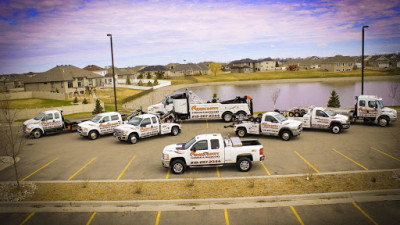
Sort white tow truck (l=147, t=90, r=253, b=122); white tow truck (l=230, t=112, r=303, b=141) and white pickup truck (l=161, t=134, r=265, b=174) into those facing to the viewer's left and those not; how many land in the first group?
2

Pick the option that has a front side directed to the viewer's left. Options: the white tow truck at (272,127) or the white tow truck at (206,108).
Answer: the white tow truck at (206,108)

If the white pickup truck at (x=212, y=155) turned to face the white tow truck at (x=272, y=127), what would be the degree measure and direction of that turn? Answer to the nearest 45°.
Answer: approximately 135° to its right

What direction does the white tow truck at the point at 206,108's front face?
to the viewer's left

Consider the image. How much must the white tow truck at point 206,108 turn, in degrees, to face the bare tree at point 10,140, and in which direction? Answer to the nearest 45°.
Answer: approximately 45° to its left

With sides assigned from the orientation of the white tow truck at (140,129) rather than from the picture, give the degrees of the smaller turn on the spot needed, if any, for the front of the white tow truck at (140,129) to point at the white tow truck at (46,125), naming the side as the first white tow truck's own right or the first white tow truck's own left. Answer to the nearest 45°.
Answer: approximately 90° to the first white tow truck's own right

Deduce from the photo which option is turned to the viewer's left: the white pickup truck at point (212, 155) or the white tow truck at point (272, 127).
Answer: the white pickup truck

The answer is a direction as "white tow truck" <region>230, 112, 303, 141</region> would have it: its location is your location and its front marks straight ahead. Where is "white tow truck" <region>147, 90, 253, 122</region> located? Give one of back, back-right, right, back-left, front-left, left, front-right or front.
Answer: back

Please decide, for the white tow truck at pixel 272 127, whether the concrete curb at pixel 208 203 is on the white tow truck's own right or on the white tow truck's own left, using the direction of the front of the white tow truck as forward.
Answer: on the white tow truck's own right

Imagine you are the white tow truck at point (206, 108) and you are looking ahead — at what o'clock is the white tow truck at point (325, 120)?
the white tow truck at point (325, 120) is roughly at 7 o'clock from the white tow truck at point (206, 108).

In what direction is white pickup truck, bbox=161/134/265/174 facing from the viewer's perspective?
to the viewer's left

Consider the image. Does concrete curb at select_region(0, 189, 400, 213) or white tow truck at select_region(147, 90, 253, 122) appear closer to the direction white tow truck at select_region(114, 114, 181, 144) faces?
the concrete curb
